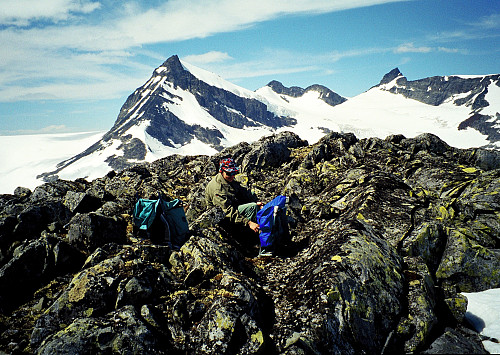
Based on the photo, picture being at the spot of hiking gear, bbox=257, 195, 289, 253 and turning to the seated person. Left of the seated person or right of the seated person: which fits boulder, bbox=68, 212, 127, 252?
left

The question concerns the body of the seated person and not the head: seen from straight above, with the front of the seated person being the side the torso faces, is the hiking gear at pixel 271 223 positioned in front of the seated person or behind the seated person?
in front

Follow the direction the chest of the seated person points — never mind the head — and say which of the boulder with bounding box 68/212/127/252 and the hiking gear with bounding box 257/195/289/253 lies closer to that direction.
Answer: the hiking gear

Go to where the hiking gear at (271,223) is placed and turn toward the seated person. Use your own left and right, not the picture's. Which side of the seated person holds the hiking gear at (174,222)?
left

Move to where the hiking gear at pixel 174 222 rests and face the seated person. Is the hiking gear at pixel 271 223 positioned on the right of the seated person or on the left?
right

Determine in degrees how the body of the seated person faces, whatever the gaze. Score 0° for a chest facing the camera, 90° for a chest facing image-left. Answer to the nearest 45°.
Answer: approximately 315°

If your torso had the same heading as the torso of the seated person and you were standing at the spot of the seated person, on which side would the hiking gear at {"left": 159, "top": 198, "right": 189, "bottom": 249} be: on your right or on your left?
on your right

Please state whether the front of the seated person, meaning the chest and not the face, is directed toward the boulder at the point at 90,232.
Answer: no
